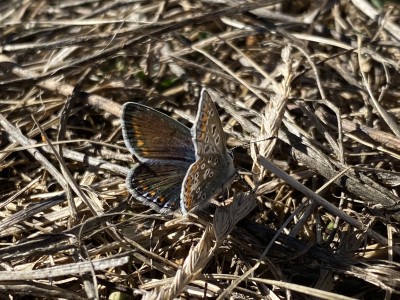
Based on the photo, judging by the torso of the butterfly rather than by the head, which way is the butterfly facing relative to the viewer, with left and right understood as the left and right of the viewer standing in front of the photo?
facing away from the viewer and to the right of the viewer
